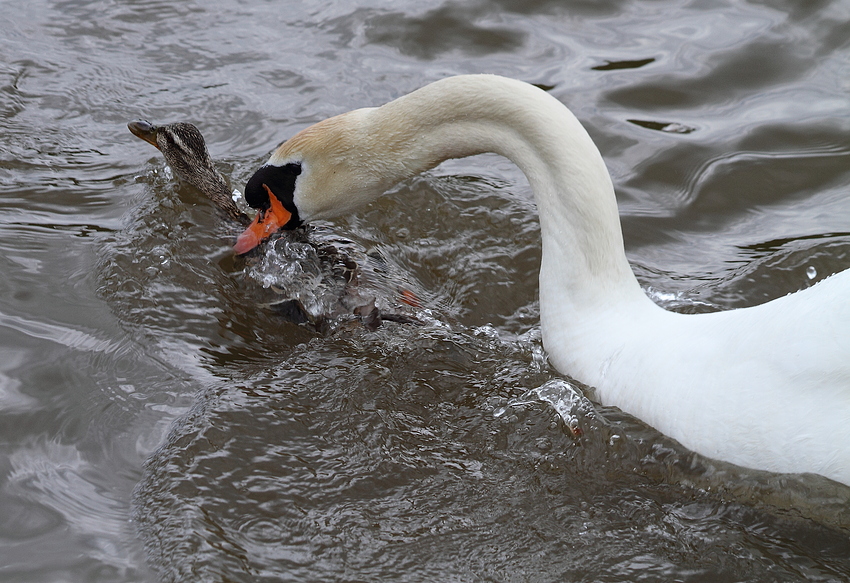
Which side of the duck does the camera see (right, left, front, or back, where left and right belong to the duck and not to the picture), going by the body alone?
left
